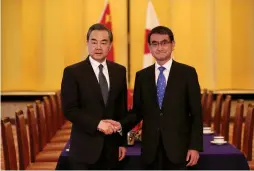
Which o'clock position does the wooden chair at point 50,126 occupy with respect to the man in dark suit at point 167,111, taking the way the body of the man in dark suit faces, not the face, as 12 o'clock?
The wooden chair is roughly at 5 o'clock from the man in dark suit.

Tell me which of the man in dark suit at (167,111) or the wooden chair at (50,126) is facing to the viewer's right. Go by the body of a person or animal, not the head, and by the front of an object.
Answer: the wooden chair

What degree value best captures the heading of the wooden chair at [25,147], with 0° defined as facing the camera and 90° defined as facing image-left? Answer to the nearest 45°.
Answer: approximately 270°

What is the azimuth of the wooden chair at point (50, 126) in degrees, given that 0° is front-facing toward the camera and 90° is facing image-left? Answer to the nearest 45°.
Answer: approximately 270°

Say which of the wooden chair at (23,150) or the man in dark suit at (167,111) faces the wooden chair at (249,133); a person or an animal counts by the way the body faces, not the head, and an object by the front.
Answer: the wooden chair at (23,150)

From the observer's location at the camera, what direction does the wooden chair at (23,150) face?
facing to the right of the viewer

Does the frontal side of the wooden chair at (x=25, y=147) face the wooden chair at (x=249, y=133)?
yes

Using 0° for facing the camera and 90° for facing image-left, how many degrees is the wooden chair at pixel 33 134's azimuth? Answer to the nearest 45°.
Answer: approximately 270°
